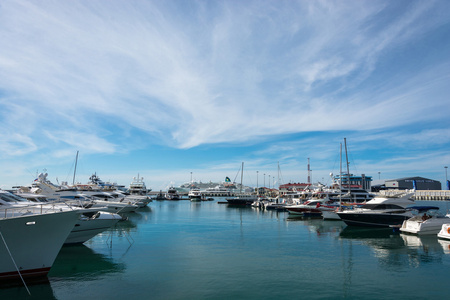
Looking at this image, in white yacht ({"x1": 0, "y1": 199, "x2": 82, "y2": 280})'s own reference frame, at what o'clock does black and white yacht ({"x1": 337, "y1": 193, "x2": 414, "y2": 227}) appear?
black and white yacht ({"x1": 337, "y1": 193, "x2": 414, "y2": 227}) is roughly at 12 o'clock from white yacht ({"x1": 0, "y1": 199, "x2": 82, "y2": 280}).

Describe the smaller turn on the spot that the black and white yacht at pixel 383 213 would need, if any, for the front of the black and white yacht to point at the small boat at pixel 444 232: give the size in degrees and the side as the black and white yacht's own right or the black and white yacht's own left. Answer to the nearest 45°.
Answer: approximately 135° to the black and white yacht's own left

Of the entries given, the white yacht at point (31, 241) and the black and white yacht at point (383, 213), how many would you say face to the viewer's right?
1

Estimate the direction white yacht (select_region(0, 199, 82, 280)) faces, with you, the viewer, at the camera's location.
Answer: facing to the right of the viewer

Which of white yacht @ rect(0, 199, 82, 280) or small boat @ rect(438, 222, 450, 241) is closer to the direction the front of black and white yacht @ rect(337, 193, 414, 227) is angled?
the white yacht

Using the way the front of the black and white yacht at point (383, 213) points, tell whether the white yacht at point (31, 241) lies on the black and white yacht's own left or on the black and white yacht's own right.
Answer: on the black and white yacht's own left

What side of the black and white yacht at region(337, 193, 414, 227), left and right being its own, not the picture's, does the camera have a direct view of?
left
